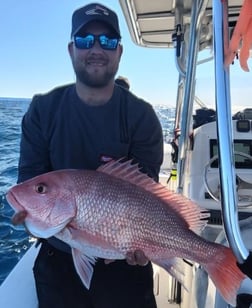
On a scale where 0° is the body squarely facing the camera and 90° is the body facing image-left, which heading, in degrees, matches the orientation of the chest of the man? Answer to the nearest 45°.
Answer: approximately 0°

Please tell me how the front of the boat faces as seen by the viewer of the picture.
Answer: facing away from the viewer
